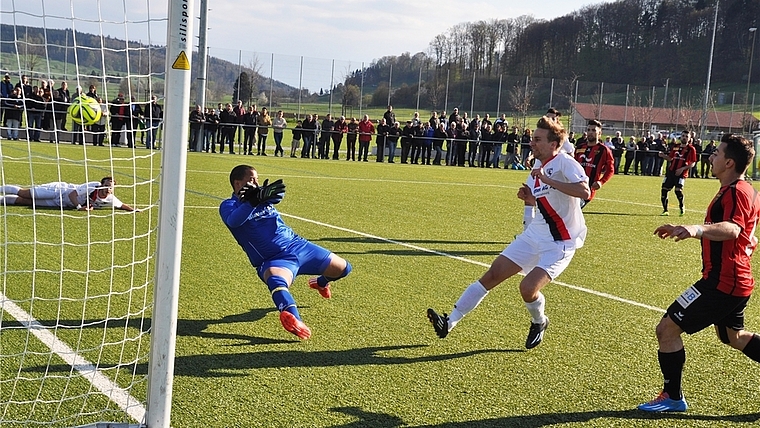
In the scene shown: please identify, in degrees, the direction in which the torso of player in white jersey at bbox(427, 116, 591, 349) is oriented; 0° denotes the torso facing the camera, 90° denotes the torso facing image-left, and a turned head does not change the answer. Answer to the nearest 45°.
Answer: approximately 45°

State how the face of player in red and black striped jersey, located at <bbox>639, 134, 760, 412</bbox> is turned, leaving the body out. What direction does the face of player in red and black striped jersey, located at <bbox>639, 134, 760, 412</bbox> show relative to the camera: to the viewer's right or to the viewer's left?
to the viewer's left

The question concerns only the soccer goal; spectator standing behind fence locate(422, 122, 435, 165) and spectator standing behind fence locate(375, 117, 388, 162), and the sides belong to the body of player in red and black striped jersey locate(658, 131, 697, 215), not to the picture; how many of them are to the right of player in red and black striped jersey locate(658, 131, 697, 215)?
2

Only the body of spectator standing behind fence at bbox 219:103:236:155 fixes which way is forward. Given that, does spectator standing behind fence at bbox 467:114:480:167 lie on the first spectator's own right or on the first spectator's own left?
on the first spectator's own left

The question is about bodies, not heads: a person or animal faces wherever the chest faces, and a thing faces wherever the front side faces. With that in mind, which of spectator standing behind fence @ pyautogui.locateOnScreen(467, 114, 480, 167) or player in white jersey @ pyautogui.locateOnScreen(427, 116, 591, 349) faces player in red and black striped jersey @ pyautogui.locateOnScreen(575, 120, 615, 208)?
the spectator standing behind fence

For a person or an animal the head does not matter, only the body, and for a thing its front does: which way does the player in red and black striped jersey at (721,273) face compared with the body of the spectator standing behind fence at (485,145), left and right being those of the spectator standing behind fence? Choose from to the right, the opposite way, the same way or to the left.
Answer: to the right

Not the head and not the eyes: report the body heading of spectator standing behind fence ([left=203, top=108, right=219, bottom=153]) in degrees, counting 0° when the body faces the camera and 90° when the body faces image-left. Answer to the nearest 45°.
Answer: approximately 0°

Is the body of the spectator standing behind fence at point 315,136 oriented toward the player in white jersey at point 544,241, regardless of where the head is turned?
yes
